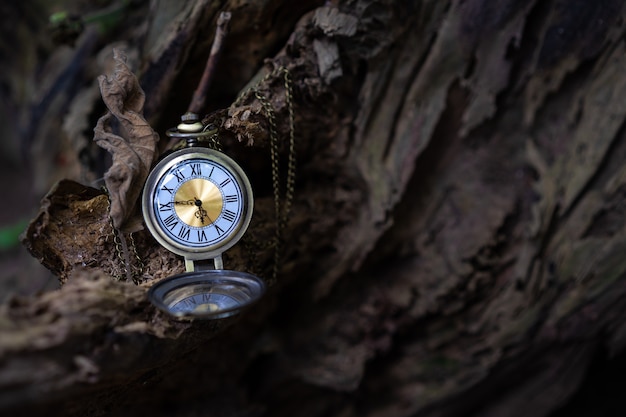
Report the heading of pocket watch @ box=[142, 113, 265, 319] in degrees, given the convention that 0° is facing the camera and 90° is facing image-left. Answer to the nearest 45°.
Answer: approximately 0°
